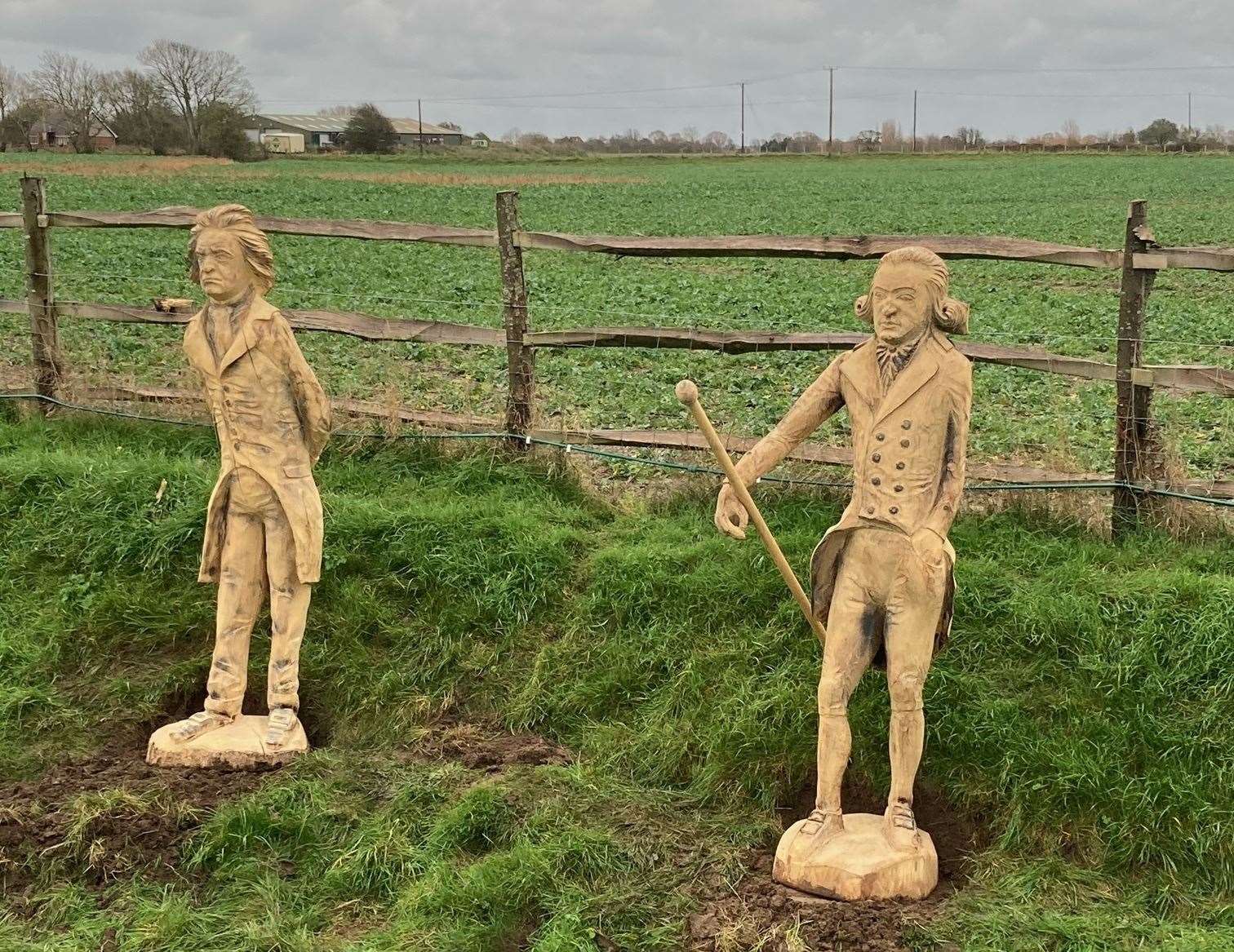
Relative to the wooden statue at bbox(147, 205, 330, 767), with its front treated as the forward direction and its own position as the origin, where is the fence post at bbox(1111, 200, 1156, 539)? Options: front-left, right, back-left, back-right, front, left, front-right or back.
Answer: back-left

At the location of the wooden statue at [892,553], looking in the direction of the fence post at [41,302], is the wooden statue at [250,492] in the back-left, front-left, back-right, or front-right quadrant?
front-left

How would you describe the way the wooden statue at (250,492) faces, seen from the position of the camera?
facing the viewer and to the left of the viewer

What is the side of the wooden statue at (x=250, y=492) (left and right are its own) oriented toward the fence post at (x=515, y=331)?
back

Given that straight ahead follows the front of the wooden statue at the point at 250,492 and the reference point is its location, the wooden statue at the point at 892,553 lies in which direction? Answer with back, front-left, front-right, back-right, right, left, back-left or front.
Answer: left

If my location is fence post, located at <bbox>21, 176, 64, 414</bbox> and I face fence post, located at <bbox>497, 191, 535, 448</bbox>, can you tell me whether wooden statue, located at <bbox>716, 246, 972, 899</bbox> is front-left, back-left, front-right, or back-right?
front-right

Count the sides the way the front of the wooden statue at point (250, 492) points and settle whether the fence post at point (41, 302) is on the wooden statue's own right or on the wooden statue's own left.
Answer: on the wooden statue's own right
